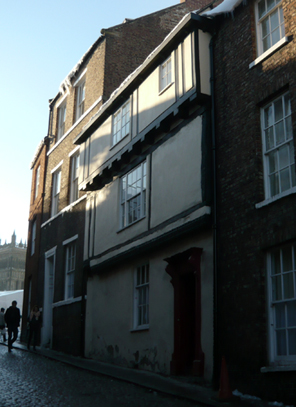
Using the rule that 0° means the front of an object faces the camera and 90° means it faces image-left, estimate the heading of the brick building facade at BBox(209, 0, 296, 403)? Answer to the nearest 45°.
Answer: approximately 45°

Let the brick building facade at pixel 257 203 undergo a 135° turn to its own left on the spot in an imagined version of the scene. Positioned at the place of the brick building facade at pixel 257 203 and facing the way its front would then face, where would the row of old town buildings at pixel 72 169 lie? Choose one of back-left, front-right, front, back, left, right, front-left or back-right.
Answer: back-left
